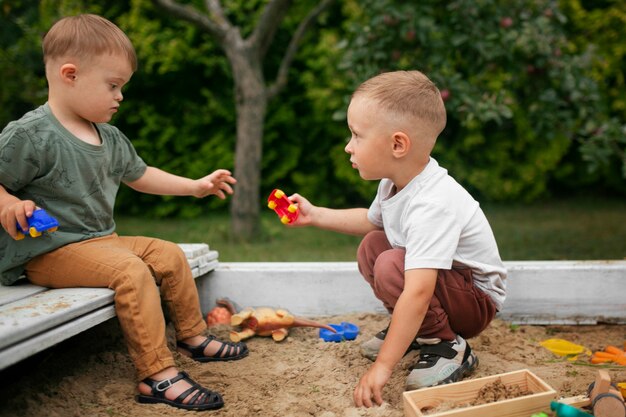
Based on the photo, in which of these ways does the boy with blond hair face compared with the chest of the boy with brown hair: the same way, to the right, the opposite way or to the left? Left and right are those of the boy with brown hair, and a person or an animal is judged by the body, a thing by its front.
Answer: the opposite way

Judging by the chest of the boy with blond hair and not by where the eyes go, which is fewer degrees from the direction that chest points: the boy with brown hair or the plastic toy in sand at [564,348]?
the boy with brown hair

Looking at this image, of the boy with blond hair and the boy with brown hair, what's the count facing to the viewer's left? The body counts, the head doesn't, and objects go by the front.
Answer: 1

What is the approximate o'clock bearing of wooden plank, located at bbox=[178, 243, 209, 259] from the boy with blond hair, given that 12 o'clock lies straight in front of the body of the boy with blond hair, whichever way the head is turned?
The wooden plank is roughly at 1 o'clock from the boy with blond hair.
